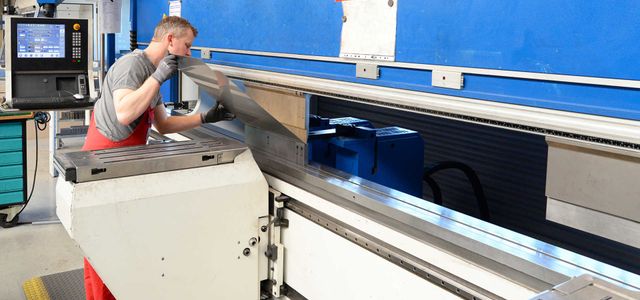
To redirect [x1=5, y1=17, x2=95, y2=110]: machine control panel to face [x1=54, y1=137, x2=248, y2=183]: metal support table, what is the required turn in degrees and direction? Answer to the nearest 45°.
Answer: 0° — it already faces it

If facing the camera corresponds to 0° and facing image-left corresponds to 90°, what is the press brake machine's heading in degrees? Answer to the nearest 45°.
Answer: approximately 45°

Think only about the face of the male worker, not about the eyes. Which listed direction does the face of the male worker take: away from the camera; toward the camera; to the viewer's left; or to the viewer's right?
to the viewer's right

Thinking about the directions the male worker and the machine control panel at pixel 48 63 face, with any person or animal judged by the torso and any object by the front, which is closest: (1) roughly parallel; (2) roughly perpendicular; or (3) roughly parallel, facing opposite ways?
roughly perpendicular

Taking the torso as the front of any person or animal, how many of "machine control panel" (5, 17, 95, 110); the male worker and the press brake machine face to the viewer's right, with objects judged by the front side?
1

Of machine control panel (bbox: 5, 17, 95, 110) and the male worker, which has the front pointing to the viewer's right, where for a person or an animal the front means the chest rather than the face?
the male worker

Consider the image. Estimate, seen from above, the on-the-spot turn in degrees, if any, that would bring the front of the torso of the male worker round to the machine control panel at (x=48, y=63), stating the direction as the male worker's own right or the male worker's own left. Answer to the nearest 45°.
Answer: approximately 90° to the male worker's own left

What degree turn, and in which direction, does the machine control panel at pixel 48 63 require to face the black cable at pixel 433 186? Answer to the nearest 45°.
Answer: approximately 45° to its left

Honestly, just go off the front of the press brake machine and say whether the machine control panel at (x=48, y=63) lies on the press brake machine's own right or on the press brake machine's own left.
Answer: on the press brake machine's own right

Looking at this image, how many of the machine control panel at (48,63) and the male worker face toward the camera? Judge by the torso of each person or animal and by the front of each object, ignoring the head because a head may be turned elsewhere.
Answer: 1

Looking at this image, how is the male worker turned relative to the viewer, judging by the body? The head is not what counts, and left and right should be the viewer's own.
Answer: facing to the right of the viewer

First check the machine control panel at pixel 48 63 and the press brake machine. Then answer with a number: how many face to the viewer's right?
0
